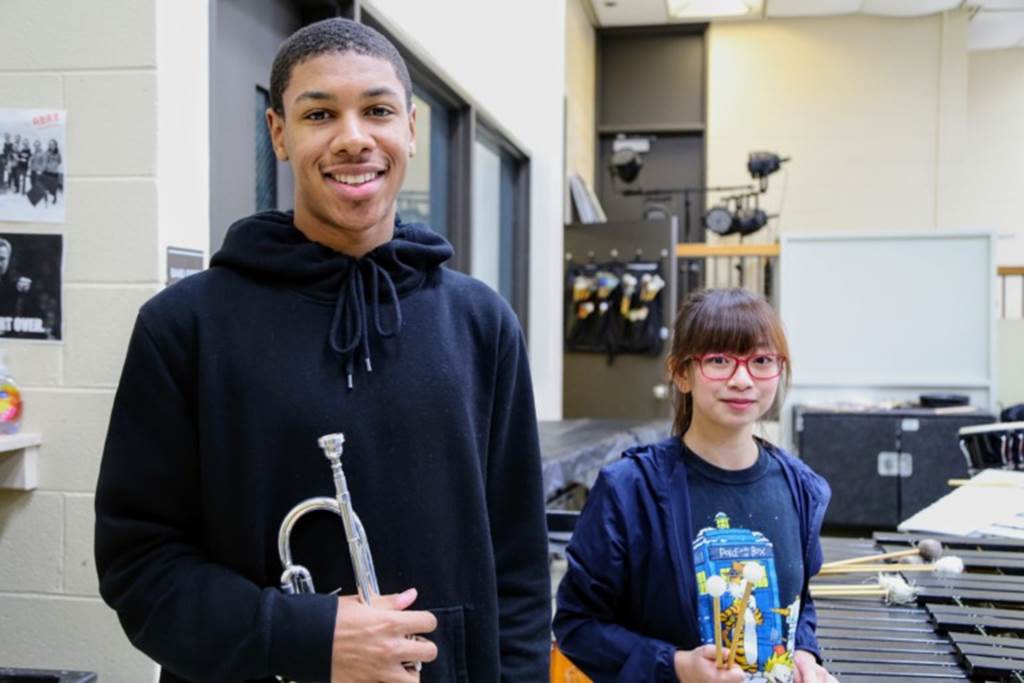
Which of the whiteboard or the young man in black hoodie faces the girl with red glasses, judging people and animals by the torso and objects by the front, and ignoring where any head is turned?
the whiteboard

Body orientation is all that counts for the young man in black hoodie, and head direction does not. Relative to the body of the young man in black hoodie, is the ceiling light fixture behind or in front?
behind

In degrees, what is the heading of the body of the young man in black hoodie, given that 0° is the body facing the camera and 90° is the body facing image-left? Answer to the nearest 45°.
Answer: approximately 0°

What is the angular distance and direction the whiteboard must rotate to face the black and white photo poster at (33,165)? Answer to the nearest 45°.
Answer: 0° — it already faces it

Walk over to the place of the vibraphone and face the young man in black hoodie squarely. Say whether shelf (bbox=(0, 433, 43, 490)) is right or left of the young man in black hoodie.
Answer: right

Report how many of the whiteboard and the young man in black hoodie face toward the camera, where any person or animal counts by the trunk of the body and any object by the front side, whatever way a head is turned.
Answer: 2

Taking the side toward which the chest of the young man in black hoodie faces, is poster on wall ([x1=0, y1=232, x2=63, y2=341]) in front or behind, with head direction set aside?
behind

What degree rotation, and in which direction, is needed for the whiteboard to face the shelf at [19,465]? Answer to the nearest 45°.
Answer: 0° — it already faces it

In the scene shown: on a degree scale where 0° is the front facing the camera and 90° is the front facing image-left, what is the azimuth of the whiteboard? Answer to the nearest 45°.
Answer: approximately 0°

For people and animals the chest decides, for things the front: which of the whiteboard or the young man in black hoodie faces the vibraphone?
the whiteboard

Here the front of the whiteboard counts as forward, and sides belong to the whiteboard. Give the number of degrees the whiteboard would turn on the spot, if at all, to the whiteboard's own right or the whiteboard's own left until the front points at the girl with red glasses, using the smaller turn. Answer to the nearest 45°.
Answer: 0° — it already faces them
